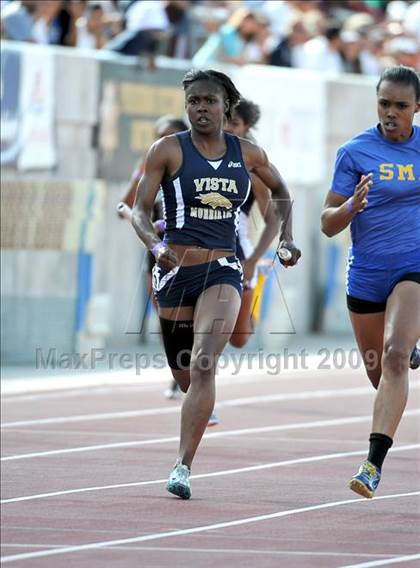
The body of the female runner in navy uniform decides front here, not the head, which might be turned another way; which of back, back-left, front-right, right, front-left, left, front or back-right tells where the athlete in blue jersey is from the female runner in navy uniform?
left

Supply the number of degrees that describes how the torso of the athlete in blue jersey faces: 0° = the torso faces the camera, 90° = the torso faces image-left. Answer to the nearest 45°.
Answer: approximately 0°

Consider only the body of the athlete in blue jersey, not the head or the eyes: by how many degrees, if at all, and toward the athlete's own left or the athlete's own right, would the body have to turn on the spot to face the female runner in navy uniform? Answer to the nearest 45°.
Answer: approximately 90° to the athlete's own right

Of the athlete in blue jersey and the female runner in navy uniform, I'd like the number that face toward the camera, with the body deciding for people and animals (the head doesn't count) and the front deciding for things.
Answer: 2

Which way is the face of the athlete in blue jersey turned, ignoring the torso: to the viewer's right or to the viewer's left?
to the viewer's left
